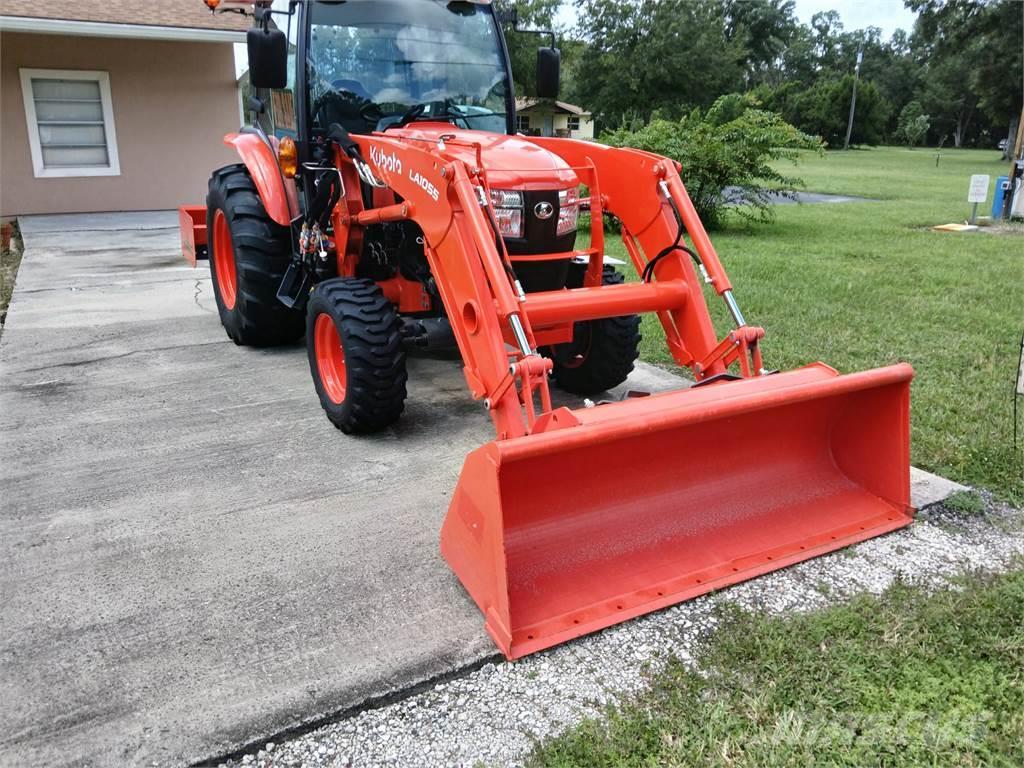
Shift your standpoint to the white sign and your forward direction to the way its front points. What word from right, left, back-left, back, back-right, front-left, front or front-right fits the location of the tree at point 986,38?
back

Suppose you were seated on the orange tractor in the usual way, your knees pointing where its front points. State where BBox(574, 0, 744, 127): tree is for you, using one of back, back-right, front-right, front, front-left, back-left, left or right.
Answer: back-left

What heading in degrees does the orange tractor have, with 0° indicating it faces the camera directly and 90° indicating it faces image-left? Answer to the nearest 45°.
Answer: approximately 315°

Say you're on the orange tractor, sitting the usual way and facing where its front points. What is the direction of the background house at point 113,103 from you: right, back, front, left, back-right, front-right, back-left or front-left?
back

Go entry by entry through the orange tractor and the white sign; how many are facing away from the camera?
0

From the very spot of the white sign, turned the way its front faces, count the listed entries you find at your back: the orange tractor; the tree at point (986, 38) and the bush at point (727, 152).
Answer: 1

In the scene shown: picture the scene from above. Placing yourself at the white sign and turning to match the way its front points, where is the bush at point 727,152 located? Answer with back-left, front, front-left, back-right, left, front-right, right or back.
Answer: front-right

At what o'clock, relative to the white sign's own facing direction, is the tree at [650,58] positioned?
The tree is roughly at 5 o'clock from the white sign.

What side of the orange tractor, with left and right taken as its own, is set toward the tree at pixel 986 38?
left

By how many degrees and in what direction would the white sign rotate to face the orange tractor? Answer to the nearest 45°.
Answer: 0° — it already faces it

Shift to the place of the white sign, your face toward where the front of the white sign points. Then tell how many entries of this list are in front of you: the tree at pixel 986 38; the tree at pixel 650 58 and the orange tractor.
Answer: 1

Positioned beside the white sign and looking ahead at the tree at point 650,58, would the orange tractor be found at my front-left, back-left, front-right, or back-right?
back-left

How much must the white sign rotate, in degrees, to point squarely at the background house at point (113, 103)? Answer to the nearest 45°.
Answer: approximately 45° to its right

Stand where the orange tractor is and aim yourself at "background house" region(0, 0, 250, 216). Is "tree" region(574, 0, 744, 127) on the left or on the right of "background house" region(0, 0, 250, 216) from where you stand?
right
